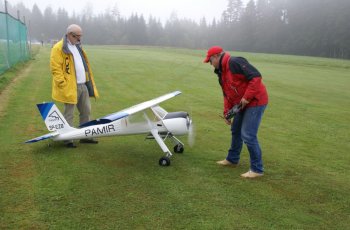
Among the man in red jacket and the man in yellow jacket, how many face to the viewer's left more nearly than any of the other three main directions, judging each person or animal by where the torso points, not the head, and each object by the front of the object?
1

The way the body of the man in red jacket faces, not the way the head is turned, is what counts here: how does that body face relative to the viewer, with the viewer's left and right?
facing to the left of the viewer

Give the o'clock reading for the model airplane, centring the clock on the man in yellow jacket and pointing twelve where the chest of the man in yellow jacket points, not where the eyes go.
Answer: The model airplane is roughly at 12 o'clock from the man in yellow jacket.

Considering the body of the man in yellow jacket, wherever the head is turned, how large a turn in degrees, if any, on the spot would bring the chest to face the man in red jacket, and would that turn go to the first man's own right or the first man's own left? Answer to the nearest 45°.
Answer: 0° — they already face them

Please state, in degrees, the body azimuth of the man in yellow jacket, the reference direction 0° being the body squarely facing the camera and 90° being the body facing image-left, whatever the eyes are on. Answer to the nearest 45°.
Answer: approximately 315°

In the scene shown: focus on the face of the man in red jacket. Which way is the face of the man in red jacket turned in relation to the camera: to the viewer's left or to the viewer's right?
to the viewer's left

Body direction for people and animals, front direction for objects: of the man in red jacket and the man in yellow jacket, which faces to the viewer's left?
the man in red jacket

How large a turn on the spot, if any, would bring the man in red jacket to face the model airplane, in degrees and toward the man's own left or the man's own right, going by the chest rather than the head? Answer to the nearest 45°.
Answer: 0° — they already face it
